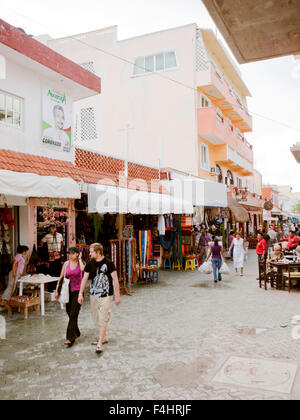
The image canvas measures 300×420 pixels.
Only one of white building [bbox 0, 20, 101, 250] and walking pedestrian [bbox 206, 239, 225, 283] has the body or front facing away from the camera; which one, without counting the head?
the walking pedestrian

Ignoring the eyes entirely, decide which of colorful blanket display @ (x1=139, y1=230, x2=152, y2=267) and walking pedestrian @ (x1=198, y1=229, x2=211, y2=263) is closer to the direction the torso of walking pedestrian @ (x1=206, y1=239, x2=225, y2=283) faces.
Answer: the walking pedestrian

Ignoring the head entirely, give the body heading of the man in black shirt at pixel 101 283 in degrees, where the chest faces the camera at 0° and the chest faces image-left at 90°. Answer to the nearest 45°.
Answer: approximately 0°

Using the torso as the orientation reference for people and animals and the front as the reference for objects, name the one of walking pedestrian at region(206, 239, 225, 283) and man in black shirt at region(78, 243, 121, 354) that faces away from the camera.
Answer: the walking pedestrian

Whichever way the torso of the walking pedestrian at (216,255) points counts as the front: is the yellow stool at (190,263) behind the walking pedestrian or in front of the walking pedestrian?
in front

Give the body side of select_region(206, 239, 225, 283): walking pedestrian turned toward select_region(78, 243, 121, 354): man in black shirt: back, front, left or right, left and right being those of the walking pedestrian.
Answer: back

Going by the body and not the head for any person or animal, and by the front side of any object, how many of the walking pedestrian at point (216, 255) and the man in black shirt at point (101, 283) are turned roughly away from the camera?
1

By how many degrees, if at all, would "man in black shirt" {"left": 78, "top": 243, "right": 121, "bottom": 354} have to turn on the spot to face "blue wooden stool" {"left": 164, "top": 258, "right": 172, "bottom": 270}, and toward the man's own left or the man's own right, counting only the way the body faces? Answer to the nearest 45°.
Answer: approximately 180°

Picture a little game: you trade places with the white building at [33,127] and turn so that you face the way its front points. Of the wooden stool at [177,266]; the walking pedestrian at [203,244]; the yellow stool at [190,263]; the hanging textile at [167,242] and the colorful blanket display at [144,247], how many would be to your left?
5

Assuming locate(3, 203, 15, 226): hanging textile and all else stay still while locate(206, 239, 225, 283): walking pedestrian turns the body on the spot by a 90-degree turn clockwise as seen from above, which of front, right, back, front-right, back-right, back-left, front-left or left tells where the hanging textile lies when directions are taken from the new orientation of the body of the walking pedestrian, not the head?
back-right

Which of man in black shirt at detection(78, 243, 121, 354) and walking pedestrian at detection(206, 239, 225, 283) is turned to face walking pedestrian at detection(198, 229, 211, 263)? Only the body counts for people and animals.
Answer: walking pedestrian at detection(206, 239, 225, 283)

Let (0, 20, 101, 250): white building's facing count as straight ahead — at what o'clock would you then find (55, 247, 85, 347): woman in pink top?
The woman in pink top is roughly at 1 o'clock from the white building.

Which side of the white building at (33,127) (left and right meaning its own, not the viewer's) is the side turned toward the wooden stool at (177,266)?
left
